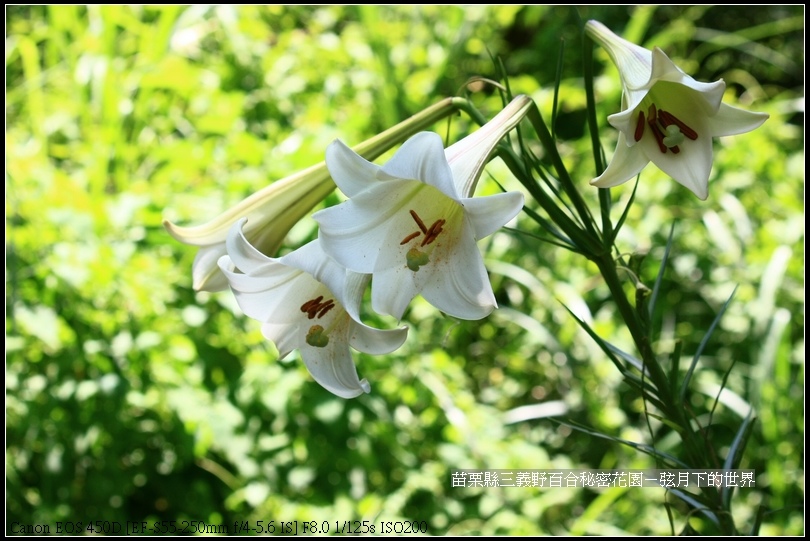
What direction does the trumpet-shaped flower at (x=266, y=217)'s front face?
to the viewer's left
